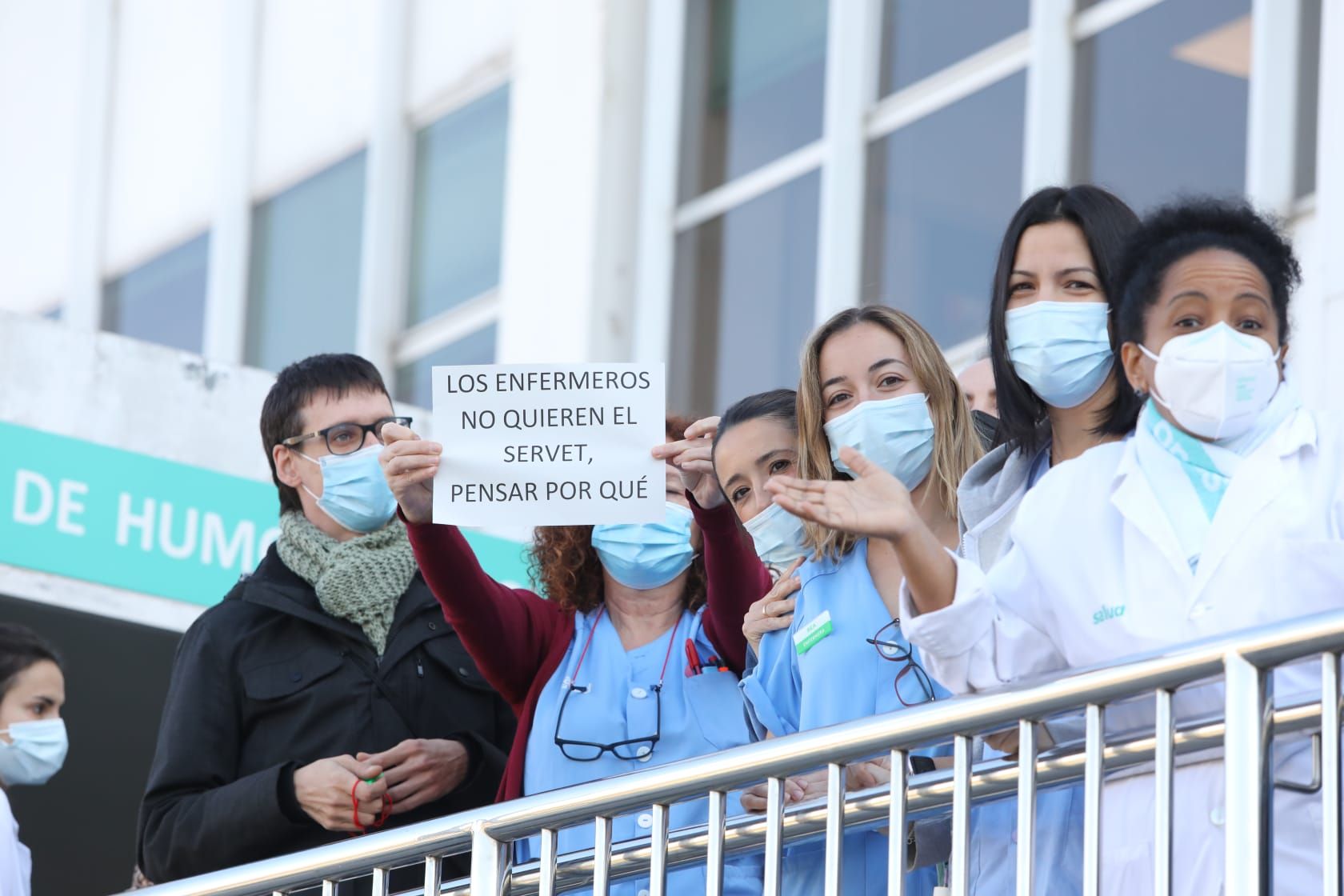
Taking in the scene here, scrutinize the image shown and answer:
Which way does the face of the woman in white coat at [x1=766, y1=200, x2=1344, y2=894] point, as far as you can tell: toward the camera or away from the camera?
toward the camera

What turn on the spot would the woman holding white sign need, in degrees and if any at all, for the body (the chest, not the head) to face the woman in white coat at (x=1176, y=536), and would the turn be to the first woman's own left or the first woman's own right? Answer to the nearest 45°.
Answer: approximately 45° to the first woman's own left

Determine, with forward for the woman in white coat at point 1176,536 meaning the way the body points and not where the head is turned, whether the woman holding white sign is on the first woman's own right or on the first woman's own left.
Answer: on the first woman's own right

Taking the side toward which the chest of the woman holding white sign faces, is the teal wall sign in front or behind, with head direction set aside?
behind

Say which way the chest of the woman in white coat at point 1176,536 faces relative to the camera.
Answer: toward the camera

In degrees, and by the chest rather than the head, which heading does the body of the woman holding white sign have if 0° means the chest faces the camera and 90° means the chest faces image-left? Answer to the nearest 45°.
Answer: approximately 0°

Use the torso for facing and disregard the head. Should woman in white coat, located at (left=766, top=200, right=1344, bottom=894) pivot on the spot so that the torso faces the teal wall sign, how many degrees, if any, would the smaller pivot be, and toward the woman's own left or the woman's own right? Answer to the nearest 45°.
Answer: approximately 135° to the woman's own right

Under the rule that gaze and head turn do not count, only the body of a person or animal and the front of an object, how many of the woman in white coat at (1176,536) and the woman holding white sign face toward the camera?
2

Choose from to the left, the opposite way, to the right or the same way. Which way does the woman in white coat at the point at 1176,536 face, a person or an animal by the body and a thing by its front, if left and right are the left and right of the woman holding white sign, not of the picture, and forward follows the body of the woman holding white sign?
the same way
